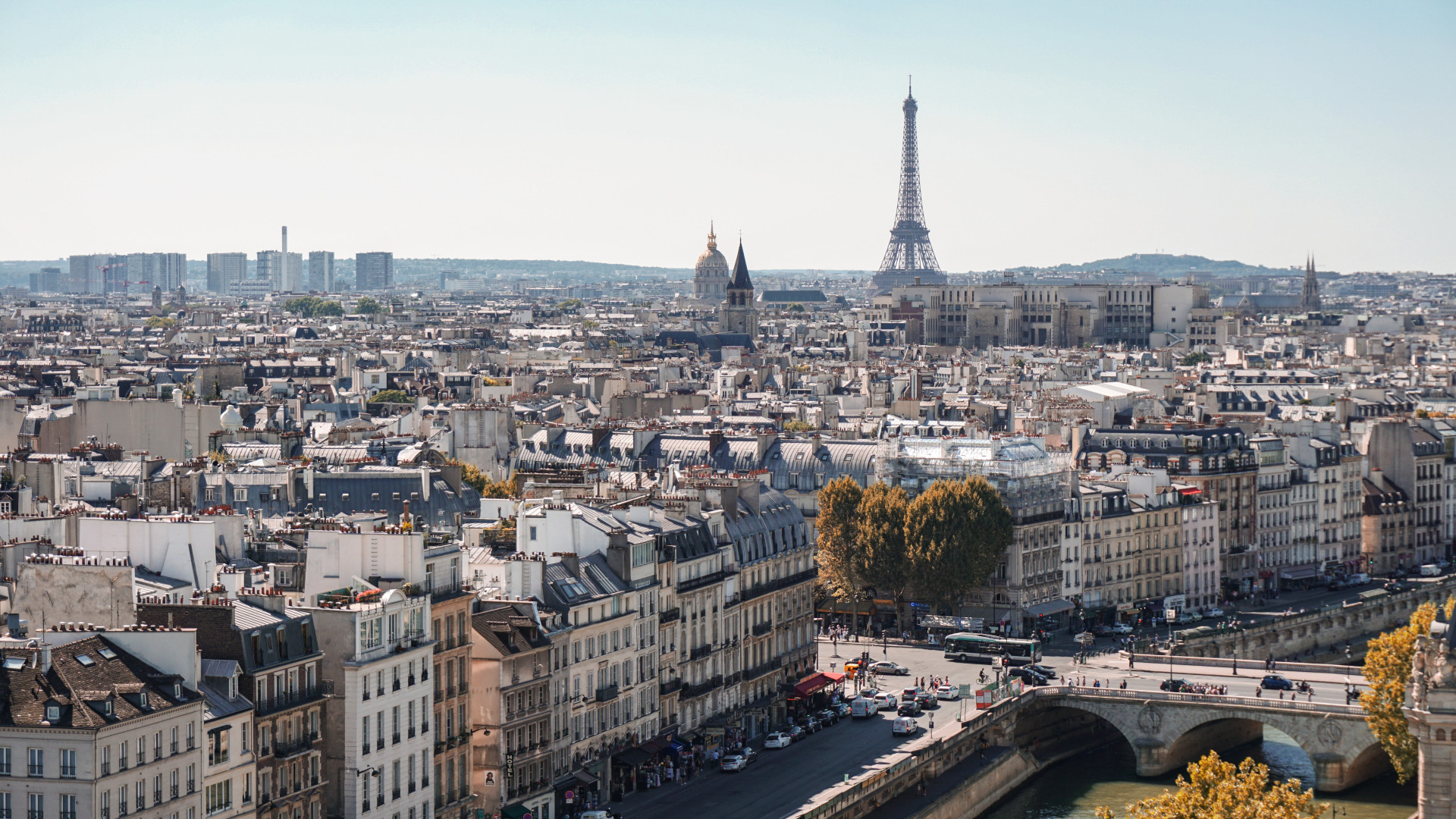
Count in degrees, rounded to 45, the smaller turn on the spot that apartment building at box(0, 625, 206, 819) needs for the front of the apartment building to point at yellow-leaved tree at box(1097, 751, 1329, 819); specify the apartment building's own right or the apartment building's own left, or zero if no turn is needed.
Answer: approximately 45° to the apartment building's own left

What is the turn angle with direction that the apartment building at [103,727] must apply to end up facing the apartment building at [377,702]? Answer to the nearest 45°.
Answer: approximately 90° to its left

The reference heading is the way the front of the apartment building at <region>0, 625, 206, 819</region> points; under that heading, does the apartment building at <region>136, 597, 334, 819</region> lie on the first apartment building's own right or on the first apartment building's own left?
on the first apartment building's own left

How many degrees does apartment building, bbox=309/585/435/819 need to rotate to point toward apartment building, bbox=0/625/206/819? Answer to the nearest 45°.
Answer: approximately 90° to its right

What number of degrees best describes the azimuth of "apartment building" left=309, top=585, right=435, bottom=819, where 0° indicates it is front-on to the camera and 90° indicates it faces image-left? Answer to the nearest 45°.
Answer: approximately 315°

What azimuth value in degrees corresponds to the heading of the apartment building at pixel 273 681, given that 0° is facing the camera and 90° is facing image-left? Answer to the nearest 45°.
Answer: approximately 315°

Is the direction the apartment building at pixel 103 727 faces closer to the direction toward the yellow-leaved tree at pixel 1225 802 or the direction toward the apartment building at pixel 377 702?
the yellow-leaved tree

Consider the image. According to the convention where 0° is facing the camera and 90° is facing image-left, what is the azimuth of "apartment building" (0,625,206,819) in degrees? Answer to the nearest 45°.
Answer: approximately 315°
